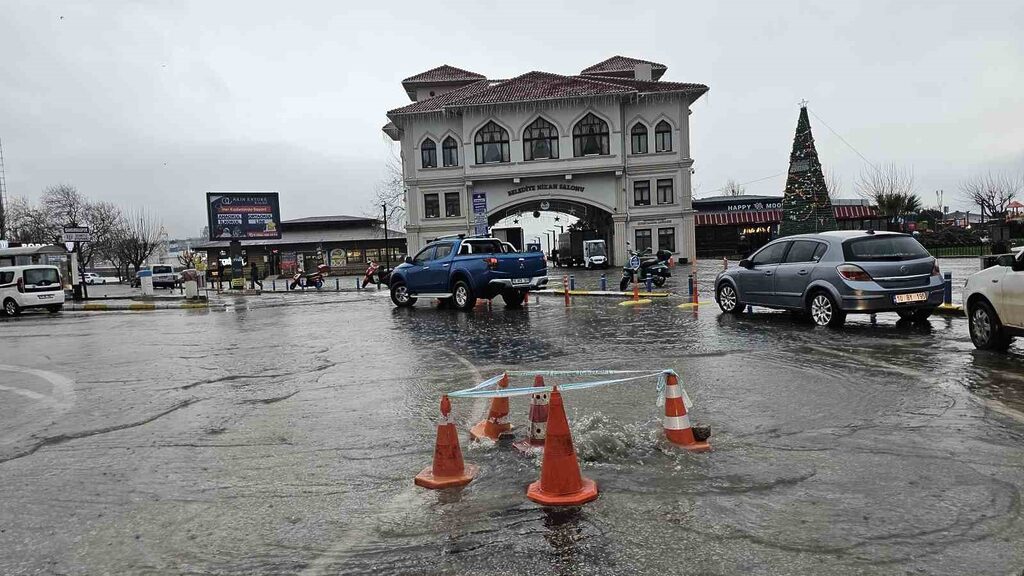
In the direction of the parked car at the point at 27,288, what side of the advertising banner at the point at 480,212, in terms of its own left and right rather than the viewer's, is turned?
right

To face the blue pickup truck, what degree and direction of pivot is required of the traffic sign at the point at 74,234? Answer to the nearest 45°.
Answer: approximately 45° to its left

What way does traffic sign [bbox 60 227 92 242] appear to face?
toward the camera

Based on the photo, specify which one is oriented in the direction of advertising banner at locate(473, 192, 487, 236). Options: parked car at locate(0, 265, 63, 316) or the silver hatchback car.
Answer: the silver hatchback car

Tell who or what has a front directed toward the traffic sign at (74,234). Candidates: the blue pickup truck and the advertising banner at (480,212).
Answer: the blue pickup truck

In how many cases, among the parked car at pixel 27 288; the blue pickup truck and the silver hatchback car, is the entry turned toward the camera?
0

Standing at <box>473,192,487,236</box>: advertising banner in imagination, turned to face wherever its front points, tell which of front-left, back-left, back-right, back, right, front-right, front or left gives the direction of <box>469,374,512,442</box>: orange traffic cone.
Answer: front

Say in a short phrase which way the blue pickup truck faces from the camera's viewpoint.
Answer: facing away from the viewer and to the left of the viewer

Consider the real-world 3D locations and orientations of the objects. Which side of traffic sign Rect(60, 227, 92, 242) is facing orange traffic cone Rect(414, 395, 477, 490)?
front

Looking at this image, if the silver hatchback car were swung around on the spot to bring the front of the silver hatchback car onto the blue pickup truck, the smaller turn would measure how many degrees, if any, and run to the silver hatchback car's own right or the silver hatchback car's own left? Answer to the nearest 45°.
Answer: approximately 45° to the silver hatchback car's own left

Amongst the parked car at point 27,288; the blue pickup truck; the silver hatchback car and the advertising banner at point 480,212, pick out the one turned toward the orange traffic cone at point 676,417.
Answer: the advertising banner

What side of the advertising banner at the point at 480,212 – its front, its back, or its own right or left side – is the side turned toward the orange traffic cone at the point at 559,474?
front

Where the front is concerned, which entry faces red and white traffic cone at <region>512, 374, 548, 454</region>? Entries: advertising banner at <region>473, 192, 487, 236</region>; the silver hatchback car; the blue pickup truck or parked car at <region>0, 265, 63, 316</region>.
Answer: the advertising banner

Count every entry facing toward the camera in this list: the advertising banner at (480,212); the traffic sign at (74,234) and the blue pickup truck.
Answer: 2

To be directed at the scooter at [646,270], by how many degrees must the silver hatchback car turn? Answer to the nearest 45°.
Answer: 0° — it already faces it

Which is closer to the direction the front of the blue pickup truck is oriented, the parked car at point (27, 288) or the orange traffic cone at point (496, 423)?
the parked car

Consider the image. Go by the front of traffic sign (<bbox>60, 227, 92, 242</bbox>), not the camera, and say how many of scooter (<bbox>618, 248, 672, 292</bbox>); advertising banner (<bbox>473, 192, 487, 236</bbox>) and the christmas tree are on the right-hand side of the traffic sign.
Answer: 0

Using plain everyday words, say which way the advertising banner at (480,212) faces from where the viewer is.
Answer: facing the viewer

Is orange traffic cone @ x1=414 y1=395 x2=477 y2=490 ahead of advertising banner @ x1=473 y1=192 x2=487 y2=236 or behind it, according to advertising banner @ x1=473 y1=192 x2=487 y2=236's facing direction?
ahead

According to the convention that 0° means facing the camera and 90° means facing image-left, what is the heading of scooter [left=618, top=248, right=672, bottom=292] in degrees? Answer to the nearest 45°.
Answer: approximately 45°
